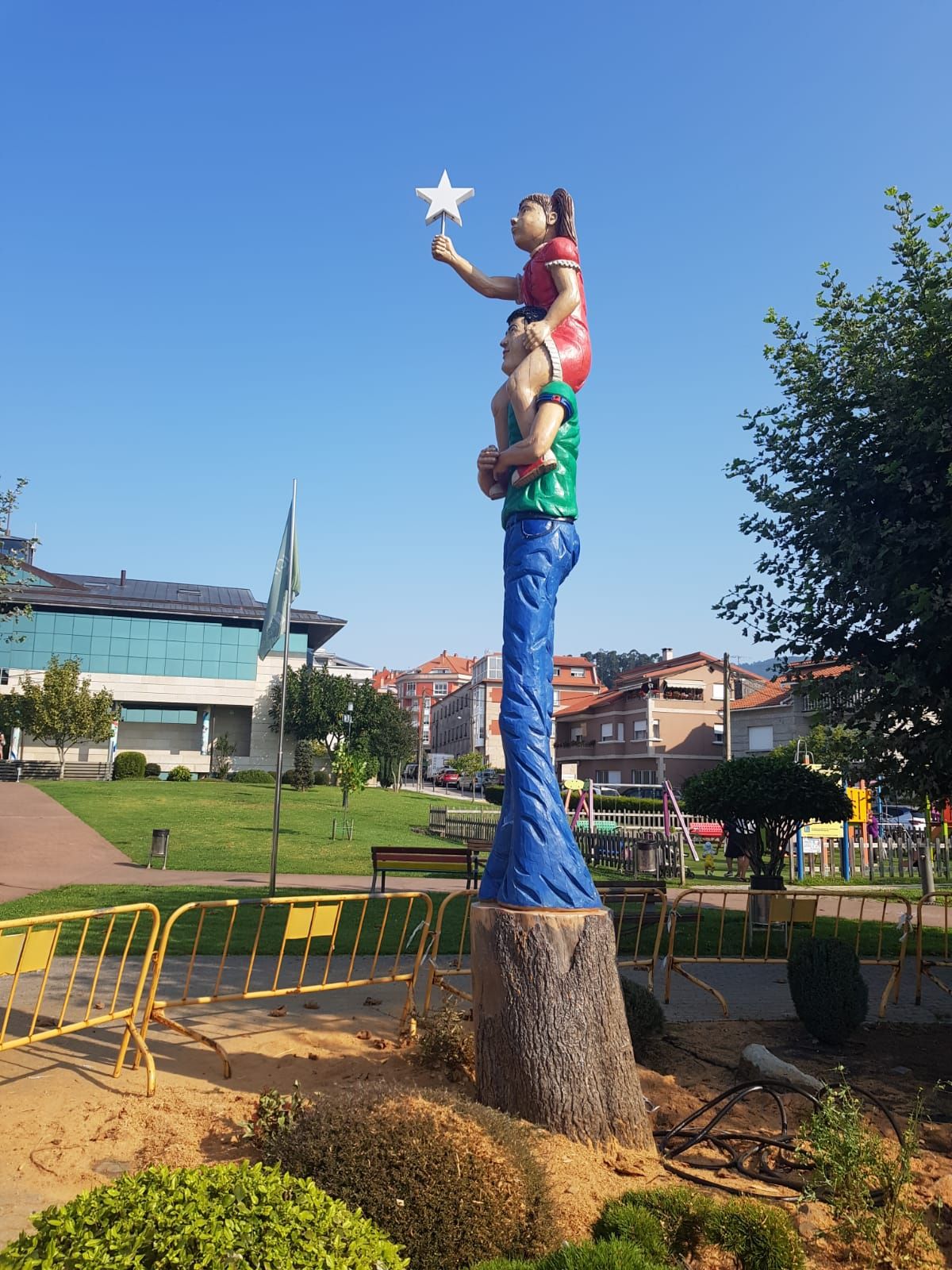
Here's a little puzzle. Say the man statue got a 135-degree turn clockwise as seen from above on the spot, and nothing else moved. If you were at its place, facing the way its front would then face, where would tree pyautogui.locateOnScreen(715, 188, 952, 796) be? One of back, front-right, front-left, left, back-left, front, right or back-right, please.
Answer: front

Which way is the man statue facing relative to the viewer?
to the viewer's left
